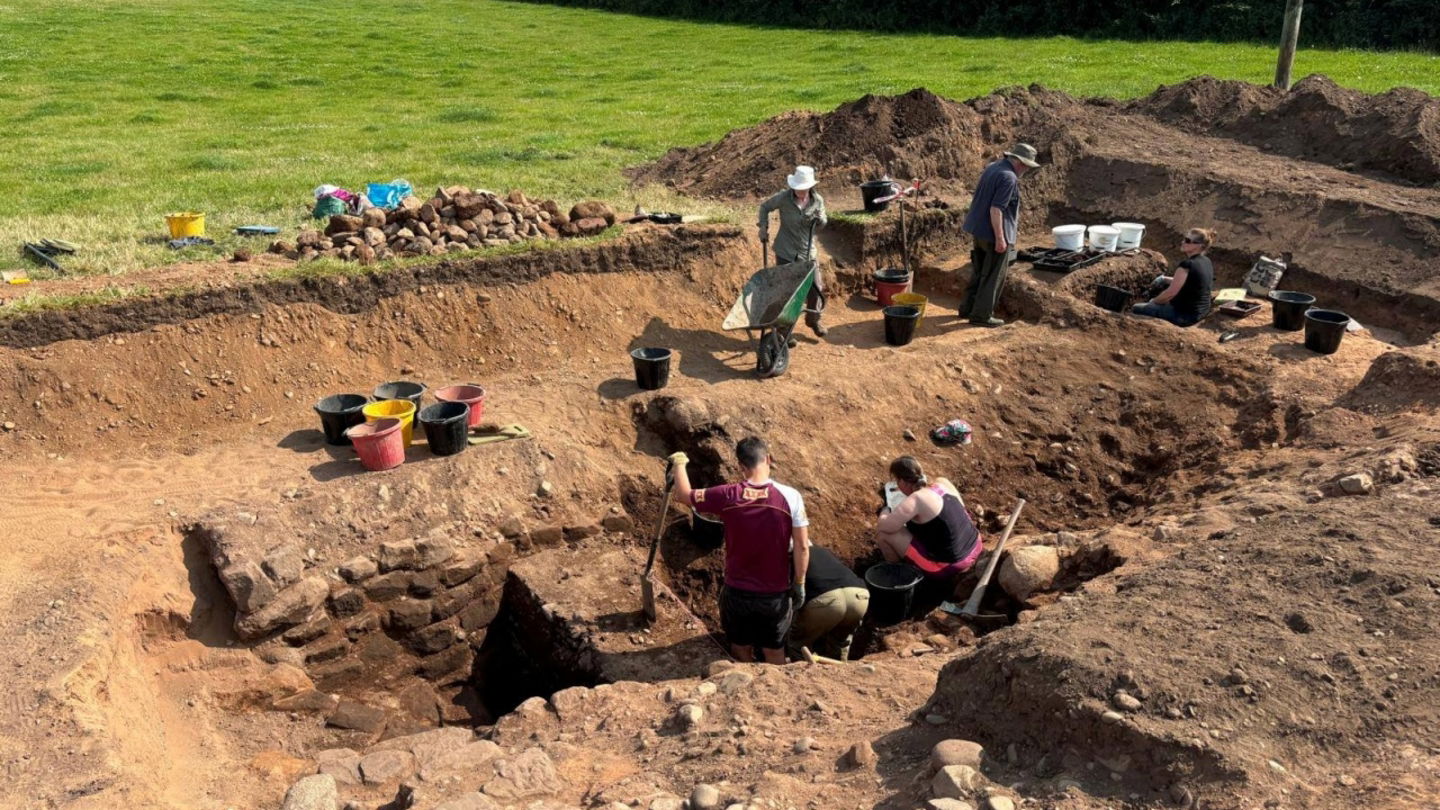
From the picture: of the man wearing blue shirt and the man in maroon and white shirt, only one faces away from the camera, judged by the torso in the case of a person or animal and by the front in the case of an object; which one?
the man in maroon and white shirt

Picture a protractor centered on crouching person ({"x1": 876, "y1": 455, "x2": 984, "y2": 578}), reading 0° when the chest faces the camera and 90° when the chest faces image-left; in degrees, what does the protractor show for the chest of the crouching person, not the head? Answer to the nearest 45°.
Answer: approximately 135°

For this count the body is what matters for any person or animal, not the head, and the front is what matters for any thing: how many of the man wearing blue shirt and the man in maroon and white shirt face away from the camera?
1

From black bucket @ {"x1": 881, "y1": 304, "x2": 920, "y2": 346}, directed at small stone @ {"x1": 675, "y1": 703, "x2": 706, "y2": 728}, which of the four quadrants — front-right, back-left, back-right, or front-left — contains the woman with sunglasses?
back-left

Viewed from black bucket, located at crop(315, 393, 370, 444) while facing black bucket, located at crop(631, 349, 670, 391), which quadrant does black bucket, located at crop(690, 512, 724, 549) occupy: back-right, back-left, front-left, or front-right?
front-right

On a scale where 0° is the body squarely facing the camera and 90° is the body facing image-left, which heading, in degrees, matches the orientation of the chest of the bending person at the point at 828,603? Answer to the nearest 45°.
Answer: approximately 135°

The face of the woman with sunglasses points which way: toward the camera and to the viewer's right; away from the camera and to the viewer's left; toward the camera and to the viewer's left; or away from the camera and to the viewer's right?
toward the camera and to the viewer's left

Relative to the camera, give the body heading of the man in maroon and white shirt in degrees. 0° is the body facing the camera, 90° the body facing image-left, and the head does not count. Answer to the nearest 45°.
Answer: approximately 180°

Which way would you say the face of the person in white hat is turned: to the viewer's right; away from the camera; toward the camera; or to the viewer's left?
toward the camera

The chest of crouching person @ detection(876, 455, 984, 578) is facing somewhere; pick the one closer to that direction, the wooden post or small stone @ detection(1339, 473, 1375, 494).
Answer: the wooden post

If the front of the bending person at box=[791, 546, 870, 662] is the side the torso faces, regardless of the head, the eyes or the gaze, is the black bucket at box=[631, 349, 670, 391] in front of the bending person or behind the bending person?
in front
